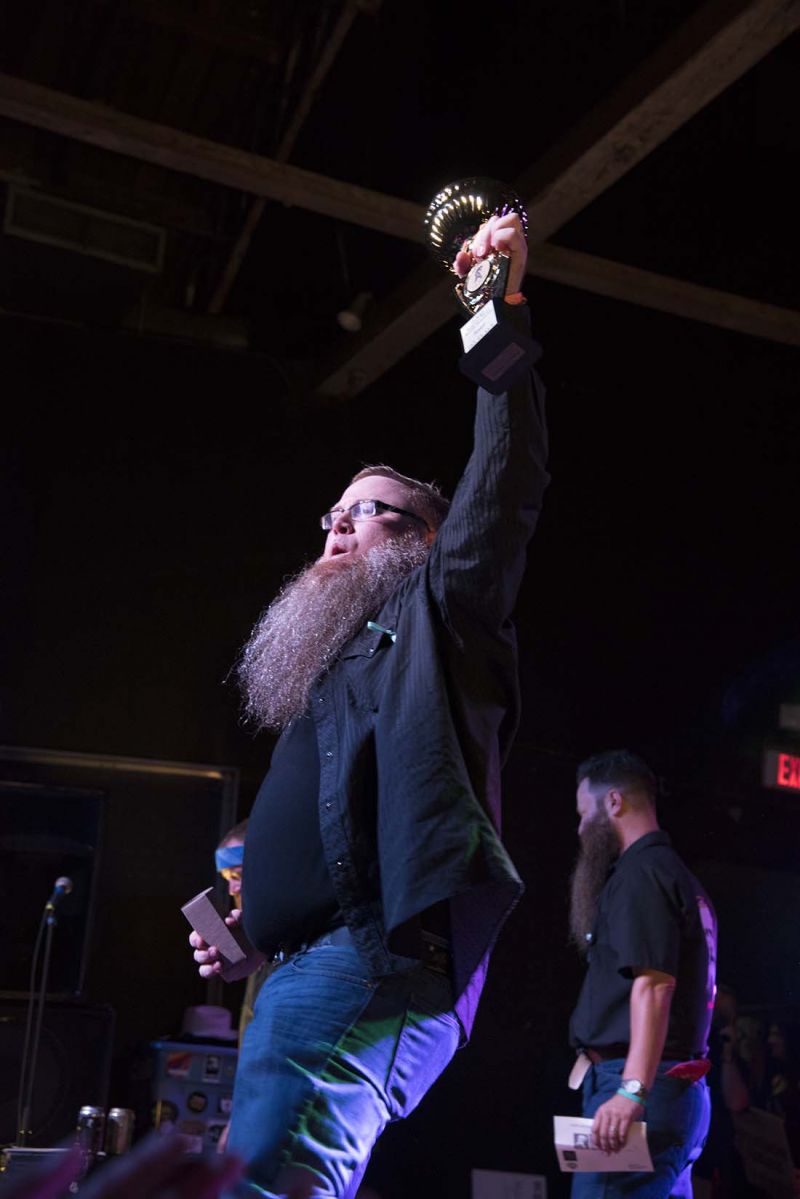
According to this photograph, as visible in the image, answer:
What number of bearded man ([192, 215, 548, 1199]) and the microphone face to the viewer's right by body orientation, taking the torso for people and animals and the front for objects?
1

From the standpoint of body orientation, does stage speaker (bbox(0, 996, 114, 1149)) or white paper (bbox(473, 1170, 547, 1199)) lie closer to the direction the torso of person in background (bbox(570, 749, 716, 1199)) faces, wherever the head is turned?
the stage speaker

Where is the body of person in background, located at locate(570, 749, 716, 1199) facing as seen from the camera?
to the viewer's left

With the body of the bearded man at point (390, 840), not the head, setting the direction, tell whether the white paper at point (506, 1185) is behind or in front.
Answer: behind

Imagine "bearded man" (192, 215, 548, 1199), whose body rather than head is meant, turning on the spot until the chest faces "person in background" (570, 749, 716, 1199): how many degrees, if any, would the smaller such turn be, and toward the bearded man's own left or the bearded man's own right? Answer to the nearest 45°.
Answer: approximately 180°

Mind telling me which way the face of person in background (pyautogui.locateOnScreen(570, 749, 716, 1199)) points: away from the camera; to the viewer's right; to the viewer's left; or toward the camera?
to the viewer's left

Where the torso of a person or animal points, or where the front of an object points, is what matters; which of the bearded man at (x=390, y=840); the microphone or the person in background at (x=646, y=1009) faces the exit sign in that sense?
the microphone

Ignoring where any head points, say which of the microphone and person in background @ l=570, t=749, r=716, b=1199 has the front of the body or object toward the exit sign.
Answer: the microphone

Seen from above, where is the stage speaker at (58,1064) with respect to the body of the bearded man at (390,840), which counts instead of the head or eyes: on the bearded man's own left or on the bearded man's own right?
on the bearded man's own right

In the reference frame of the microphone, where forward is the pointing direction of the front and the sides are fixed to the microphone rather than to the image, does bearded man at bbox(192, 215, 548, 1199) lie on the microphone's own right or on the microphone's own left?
on the microphone's own right

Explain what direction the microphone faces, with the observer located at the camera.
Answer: facing to the right of the viewer
